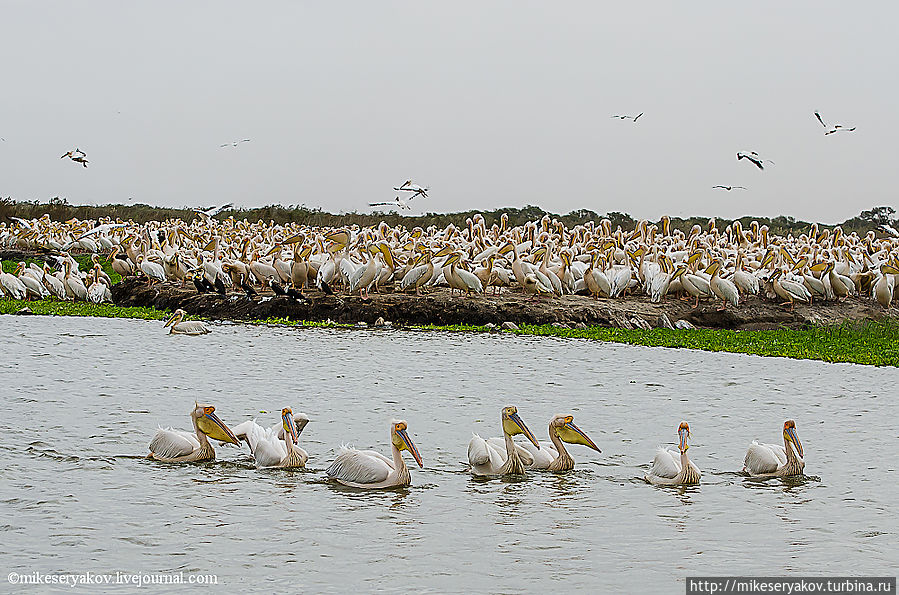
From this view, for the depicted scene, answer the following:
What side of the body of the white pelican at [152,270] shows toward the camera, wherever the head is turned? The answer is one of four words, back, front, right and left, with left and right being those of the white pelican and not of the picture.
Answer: left

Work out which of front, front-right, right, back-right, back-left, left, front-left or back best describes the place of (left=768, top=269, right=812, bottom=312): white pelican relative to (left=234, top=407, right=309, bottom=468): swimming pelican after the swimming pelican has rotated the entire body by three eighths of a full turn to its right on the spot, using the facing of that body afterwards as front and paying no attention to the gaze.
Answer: back-right

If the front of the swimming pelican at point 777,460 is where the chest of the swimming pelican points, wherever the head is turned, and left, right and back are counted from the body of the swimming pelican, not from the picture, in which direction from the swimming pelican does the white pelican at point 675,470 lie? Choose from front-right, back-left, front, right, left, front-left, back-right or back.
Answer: right

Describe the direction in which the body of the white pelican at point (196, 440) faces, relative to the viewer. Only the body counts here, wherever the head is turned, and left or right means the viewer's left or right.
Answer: facing to the right of the viewer

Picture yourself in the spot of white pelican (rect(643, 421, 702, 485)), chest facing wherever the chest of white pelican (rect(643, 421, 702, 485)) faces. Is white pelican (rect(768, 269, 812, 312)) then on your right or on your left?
on your left

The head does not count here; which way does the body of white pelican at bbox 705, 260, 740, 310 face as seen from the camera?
to the viewer's left

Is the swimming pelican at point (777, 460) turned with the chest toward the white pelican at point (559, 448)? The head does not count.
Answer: no

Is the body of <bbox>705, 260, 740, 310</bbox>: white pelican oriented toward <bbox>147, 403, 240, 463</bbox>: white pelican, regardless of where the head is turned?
no

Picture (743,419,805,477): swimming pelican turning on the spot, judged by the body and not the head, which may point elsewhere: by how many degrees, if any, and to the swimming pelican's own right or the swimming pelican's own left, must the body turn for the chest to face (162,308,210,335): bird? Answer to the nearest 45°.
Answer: approximately 180°

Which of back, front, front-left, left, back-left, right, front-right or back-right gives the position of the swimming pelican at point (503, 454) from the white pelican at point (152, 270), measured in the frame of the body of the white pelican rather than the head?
left

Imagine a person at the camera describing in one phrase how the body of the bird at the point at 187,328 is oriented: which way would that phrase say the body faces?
to the viewer's left
